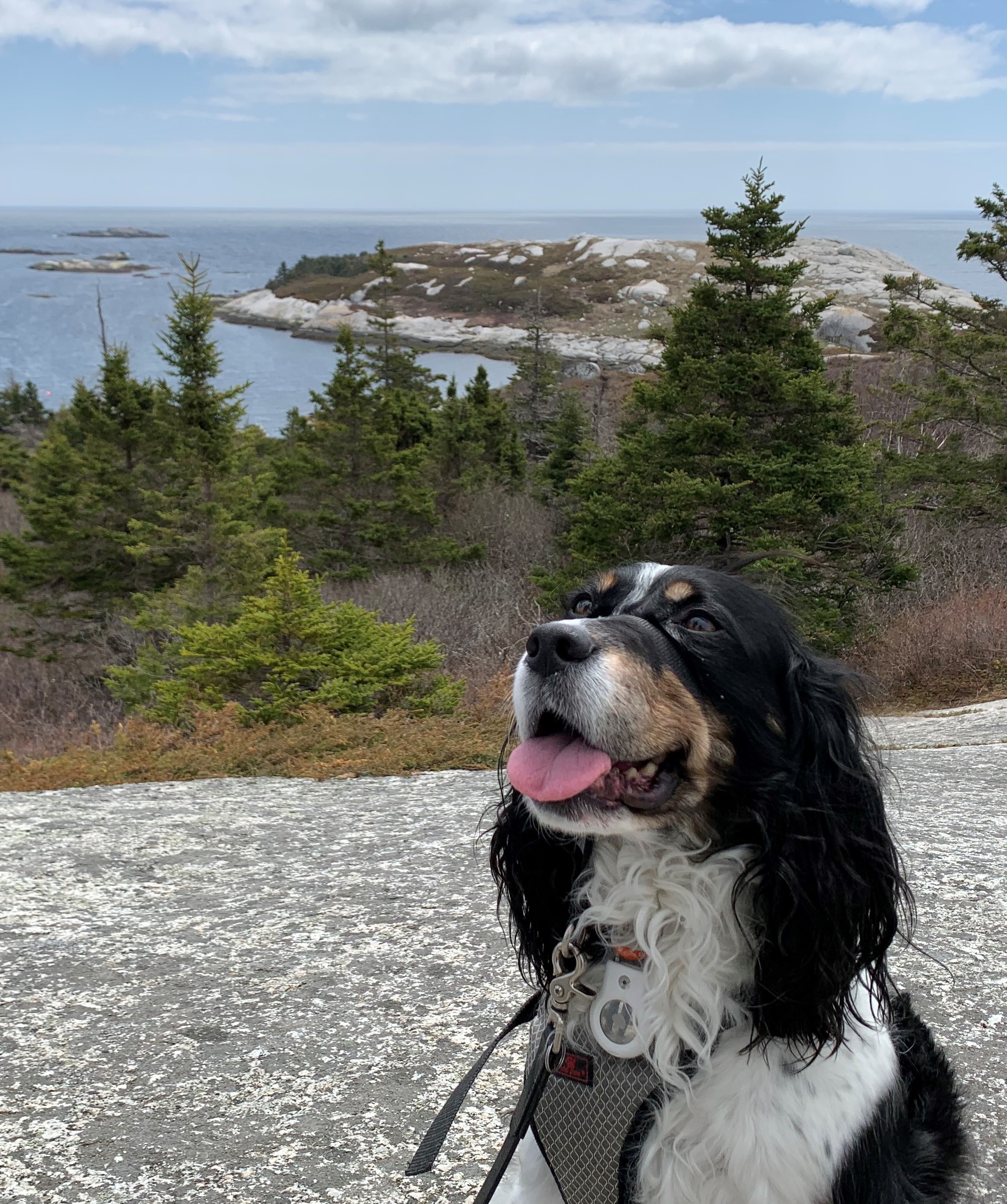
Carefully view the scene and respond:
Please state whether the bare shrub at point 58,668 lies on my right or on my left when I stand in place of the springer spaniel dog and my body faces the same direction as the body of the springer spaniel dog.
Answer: on my right

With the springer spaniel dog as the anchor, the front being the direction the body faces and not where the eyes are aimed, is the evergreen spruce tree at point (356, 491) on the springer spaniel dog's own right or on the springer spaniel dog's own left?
on the springer spaniel dog's own right

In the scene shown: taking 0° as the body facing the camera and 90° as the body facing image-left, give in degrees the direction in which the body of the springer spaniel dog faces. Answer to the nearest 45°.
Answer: approximately 45°

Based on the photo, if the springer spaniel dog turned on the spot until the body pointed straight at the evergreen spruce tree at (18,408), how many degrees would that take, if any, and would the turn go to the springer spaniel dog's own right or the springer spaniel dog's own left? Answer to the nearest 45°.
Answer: approximately 90° to the springer spaniel dog's own right

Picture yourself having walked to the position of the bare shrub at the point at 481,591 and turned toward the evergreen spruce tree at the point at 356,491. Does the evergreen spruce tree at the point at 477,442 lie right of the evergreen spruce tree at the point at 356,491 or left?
right

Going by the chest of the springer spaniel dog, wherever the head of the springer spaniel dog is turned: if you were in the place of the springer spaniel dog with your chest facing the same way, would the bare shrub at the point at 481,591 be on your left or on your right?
on your right

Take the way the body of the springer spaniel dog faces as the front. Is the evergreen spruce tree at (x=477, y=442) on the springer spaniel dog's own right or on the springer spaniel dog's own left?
on the springer spaniel dog's own right

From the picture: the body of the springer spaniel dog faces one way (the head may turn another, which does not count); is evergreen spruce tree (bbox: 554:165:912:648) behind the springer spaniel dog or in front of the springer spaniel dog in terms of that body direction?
behind

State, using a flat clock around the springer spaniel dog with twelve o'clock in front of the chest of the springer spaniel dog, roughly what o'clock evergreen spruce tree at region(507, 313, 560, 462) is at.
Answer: The evergreen spruce tree is roughly at 4 o'clock from the springer spaniel dog.

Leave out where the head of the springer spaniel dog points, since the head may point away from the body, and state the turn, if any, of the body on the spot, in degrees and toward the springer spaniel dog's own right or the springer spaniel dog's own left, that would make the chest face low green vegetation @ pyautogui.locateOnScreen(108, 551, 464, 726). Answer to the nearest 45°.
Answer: approximately 90° to the springer spaniel dog's own right

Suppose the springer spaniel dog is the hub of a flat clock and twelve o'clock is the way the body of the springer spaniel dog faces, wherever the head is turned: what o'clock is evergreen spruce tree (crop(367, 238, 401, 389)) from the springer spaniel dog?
The evergreen spruce tree is roughly at 4 o'clock from the springer spaniel dog.
